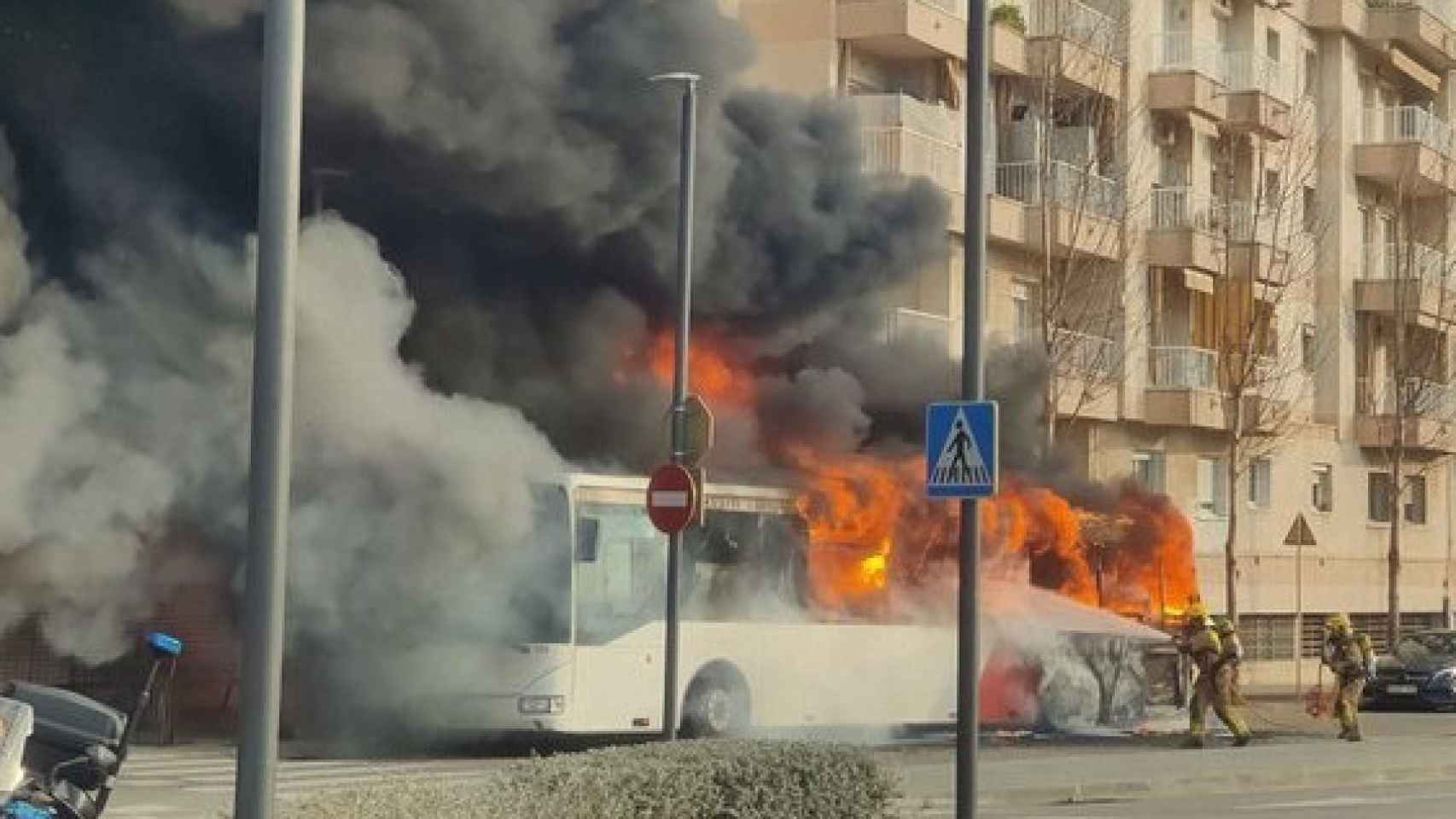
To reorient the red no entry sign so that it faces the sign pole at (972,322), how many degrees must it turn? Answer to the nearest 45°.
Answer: approximately 45° to its left

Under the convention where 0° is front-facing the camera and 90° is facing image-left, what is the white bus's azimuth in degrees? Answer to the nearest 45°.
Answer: approximately 45°

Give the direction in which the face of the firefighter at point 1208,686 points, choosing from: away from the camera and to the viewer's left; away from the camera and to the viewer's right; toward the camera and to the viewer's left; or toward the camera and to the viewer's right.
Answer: away from the camera and to the viewer's left

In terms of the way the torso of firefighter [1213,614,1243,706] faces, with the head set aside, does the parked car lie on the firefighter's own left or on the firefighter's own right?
on the firefighter's own right

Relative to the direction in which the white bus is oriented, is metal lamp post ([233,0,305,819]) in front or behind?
in front

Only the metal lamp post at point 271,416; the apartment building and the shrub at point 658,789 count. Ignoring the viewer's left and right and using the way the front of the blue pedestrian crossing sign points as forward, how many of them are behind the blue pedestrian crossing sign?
1

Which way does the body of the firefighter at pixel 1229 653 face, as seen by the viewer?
to the viewer's left

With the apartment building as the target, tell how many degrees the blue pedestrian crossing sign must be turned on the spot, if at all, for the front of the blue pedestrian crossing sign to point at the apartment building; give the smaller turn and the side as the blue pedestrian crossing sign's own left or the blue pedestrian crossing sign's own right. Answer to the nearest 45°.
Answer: approximately 180°

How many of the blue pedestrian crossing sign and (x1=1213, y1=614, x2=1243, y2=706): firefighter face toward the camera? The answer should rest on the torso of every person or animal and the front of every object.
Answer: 1

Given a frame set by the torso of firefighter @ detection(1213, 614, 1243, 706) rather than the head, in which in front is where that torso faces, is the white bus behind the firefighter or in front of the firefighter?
in front

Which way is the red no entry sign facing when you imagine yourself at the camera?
facing the viewer and to the left of the viewer
